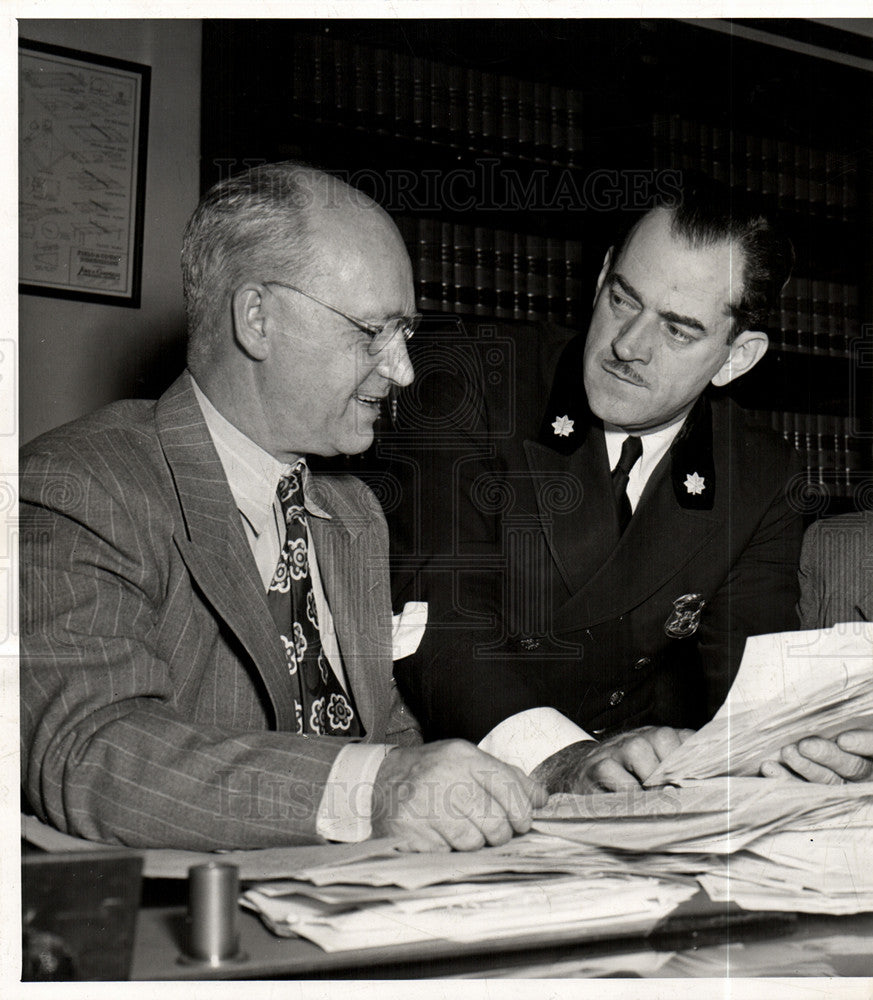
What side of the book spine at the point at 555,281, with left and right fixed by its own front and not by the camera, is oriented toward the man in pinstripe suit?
front

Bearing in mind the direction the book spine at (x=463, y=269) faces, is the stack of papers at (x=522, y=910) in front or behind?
in front

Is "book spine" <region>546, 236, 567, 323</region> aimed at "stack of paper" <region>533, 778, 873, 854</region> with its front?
yes

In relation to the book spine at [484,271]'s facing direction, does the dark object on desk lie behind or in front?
in front

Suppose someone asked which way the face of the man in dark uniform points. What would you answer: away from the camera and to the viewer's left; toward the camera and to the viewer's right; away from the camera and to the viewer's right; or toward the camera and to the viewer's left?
toward the camera and to the viewer's left

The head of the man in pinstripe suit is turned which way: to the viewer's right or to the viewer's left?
to the viewer's right
